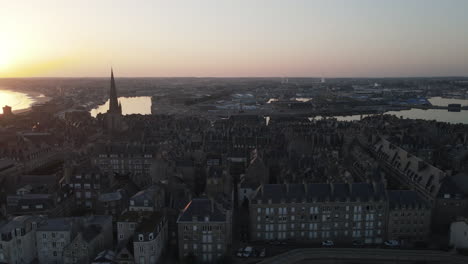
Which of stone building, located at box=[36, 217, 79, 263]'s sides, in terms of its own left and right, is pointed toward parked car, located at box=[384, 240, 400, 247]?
left

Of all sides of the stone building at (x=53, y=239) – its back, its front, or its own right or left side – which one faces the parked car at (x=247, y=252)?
left

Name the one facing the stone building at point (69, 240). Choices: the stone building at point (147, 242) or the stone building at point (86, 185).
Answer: the stone building at point (86, 185)

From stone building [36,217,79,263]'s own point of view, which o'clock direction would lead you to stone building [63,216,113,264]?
stone building [63,216,113,264] is roughly at 10 o'clock from stone building [36,217,79,263].

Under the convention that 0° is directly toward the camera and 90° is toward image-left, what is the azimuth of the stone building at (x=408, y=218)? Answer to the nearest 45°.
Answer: approximately 0°

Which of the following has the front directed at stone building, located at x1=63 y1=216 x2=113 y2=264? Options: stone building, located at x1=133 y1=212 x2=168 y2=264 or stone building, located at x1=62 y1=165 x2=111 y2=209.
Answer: stone building, located at x1=62 y1=165 x2=111 y2=209

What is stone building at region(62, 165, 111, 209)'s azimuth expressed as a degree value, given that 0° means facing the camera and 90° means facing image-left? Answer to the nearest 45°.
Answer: approximately 0°

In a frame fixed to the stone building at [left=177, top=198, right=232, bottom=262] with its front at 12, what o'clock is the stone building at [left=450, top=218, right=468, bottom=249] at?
the stone building at [left=450, top=218, right=468, bottom=249] is roughly at 9 o'clock from the stone building at [left=177, top=198, right=232, bottom=262].
